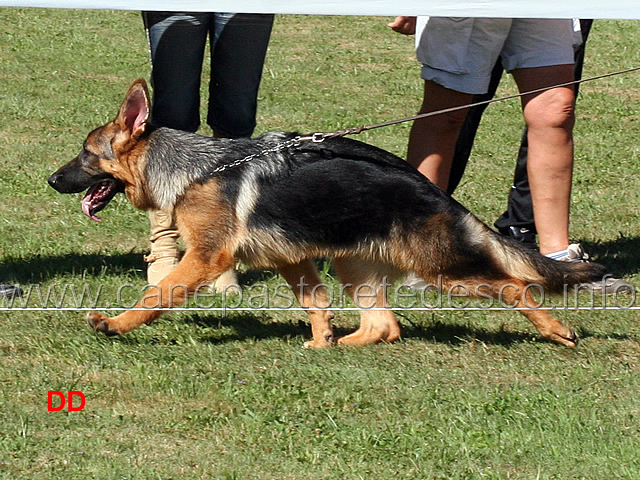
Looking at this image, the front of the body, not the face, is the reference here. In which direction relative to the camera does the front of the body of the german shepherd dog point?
to the viewer's left

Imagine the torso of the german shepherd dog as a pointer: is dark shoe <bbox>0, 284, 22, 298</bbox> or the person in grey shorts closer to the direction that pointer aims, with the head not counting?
the dark shoe

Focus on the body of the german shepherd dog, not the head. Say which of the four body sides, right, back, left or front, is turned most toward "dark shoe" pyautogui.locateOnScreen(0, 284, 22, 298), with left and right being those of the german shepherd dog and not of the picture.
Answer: front
